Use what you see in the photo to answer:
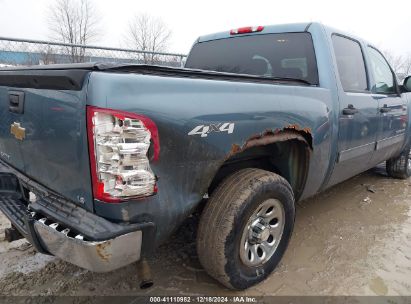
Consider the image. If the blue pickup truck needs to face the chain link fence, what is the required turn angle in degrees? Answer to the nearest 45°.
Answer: approximately 90° to its left

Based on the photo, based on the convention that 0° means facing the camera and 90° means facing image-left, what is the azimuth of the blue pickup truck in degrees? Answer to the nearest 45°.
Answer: approximately 225°
